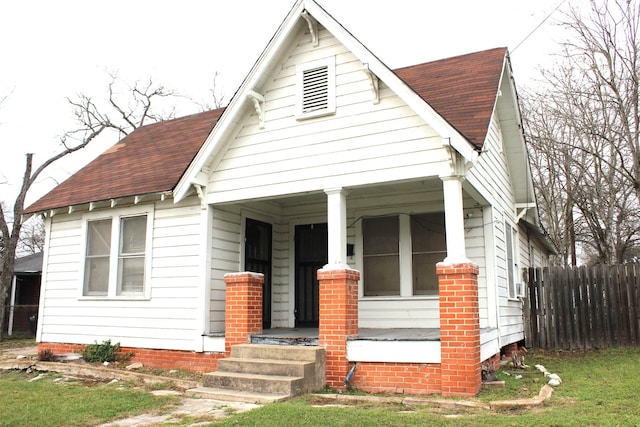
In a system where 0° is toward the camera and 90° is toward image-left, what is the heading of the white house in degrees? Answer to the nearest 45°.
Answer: approximately 45°

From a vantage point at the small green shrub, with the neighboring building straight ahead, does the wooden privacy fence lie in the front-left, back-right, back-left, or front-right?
back-right

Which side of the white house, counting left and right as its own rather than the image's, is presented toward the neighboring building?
right

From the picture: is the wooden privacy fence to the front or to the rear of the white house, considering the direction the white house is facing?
to the rear

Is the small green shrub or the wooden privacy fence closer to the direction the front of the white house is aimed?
the small green shrub

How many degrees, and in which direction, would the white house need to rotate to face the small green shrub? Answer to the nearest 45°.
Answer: approximately 45° to its right
